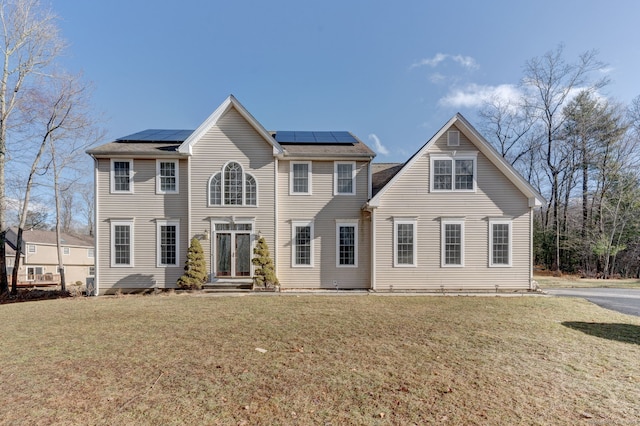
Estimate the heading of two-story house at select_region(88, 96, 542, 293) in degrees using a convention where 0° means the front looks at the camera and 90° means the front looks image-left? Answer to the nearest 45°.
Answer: approximately 0°

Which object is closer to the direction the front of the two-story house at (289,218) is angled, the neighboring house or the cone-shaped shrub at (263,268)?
the cone-shaped shrub
